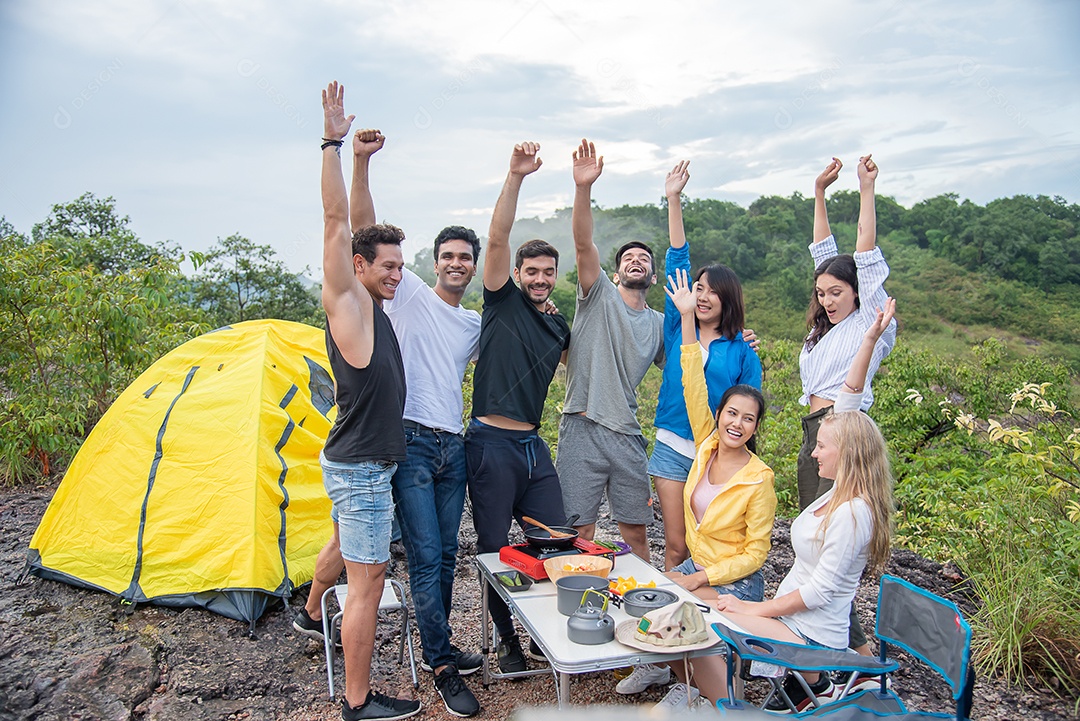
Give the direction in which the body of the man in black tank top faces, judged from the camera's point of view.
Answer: to the viewer's right

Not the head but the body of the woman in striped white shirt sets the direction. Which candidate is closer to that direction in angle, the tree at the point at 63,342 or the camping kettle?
the camping kettle

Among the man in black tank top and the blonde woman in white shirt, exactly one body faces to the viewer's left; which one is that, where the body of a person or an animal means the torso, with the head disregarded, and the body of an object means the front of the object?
the blonde woman in white shirt

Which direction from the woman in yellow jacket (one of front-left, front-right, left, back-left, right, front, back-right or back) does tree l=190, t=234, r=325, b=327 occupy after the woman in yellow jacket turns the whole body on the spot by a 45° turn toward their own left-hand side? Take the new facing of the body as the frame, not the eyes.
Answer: back-right

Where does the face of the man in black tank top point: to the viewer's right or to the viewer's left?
to the viewer's right

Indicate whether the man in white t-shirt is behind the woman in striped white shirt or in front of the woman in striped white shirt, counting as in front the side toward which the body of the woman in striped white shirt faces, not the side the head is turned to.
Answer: in front

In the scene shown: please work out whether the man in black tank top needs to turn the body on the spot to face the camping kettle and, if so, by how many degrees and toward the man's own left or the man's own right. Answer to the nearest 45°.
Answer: approximately 45° to the man's own right

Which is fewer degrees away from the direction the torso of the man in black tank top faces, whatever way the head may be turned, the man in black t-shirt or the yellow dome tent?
the man in black t-shirt
